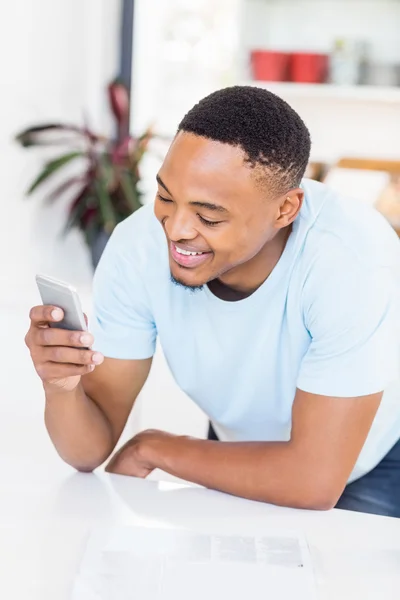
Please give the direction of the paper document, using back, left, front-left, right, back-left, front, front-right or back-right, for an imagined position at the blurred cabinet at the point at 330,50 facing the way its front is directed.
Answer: front

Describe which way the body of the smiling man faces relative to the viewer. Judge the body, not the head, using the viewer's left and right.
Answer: facing the viewer and to the left of the viewer

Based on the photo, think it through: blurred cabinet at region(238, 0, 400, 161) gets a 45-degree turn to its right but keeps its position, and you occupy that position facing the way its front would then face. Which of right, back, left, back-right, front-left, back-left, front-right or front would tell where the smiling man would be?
front-left

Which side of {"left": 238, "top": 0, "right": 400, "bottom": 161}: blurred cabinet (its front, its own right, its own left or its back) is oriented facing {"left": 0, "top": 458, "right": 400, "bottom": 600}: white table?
front

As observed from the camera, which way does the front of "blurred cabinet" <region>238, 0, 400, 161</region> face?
facing the viewer

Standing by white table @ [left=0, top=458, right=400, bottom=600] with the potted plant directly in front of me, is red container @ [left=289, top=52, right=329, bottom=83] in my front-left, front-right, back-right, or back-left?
front-right

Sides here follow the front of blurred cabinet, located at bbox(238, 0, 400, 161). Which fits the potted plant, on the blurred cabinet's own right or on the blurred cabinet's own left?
on the blurred cabinet's own right

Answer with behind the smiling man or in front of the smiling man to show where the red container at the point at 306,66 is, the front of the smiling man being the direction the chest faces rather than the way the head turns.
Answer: behind

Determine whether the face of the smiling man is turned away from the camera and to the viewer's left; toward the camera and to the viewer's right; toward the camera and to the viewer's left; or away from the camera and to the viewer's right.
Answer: toward the camera and to the viewer's left
